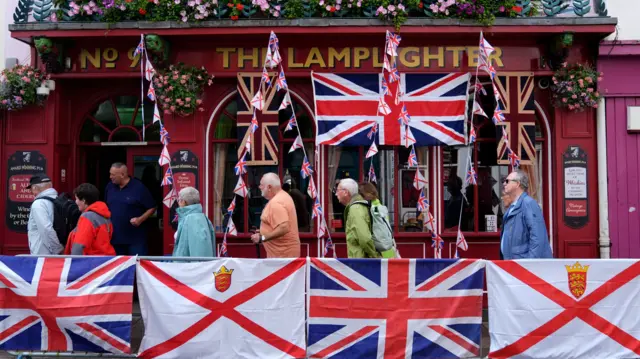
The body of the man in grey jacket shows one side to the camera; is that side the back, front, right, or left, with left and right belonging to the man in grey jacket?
left

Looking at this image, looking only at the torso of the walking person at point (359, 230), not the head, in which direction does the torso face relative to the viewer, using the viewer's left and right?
facing to the left of the viewer

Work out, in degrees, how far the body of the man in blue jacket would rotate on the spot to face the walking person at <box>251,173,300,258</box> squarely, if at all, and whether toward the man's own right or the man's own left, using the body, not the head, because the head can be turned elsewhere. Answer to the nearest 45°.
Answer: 0° — they already face them

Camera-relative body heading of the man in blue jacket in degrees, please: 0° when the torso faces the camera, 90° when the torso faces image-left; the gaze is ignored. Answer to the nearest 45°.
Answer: approximately 90°

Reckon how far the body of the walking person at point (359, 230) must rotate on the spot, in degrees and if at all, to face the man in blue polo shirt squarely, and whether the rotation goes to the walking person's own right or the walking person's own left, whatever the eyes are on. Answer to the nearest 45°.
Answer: approximately 45° to the walking person's own right

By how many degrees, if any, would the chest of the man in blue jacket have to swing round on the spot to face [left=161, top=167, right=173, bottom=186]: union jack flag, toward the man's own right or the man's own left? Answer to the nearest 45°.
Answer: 0° — they already face it

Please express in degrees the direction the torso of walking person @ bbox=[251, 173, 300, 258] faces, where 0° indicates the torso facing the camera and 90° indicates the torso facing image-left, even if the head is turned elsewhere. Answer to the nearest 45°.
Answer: approximately 90°
